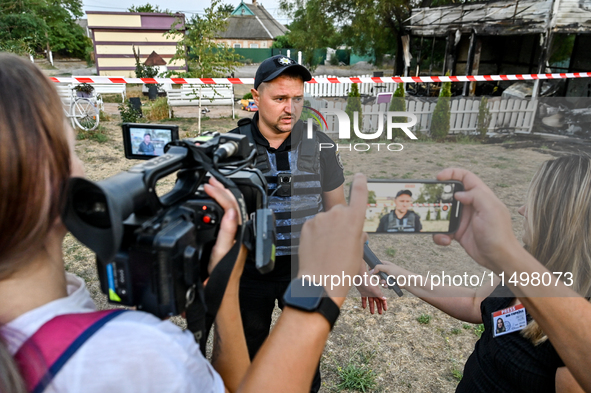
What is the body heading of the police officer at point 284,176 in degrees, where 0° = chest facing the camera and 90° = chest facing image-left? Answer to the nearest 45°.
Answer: approximately 0°

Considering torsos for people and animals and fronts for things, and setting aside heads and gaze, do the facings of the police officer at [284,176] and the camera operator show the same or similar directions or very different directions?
very different directions

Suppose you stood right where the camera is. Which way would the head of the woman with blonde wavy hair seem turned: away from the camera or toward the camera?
away from the camera

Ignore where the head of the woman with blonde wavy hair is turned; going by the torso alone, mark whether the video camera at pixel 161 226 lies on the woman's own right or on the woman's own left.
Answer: on the woman's own left

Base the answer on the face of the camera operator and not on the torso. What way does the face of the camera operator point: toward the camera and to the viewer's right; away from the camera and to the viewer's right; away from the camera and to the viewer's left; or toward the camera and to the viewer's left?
away from the camera and to the viewer's right

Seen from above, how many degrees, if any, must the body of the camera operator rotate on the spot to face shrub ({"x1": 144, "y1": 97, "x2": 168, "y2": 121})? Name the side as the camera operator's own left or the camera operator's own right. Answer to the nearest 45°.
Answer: approximately 45° to the camera operator's own left

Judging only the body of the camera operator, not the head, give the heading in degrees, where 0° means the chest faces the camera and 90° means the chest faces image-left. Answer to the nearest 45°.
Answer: approximately 225°

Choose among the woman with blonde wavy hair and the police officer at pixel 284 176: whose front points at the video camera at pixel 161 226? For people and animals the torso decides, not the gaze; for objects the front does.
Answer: the police officer

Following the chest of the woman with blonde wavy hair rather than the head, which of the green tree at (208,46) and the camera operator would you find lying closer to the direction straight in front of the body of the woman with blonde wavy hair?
the green tree

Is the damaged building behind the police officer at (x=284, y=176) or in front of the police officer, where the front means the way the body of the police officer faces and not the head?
behind

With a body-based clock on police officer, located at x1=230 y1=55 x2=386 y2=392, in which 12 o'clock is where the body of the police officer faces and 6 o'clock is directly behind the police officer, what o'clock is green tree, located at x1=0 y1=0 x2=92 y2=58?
The green tree is roughly at 5 o'clock from the police officer.

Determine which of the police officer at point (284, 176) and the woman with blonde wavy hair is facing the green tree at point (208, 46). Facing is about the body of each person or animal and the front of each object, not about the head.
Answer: the woman with blonde wavy hair

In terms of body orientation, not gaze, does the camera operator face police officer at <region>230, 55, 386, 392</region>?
yes
